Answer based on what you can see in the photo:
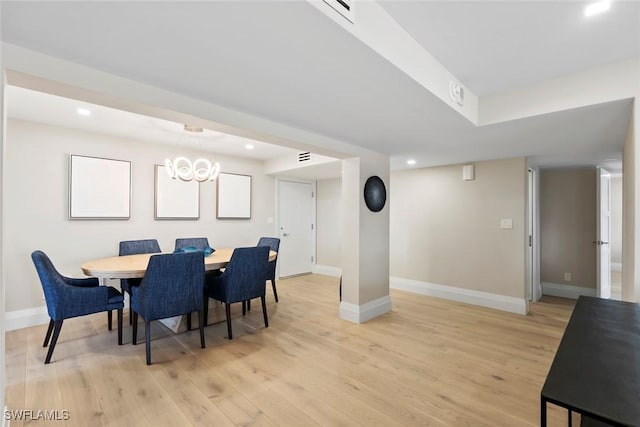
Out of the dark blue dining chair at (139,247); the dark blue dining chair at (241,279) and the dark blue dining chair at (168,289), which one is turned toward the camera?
the dark blue dining chair at (139,247)

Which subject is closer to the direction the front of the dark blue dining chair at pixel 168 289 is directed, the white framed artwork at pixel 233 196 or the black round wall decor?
the white framed artwork

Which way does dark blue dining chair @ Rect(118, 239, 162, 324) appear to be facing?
toward the camera

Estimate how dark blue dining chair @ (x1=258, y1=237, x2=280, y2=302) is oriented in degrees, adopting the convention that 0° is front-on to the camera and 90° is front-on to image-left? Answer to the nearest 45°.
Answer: approximately 45°

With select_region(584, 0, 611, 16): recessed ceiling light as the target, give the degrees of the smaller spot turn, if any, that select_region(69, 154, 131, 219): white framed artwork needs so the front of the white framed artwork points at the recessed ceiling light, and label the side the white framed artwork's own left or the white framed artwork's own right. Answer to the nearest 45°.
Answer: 0° — it already faces it

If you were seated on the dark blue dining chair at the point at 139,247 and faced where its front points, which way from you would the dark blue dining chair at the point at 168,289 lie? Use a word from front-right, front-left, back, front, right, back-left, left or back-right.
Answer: front

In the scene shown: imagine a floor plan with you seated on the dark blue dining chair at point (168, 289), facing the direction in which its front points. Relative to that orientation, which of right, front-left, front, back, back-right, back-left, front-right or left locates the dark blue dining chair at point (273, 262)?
right

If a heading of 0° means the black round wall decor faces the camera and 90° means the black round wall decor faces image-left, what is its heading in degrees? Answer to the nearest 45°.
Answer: approximately 315°

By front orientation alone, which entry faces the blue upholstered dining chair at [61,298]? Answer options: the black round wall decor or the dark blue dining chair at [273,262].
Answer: the dark blue dining chair

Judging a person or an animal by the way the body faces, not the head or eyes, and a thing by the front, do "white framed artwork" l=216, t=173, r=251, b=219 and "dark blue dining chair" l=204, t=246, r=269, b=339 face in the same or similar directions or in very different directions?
very different directions

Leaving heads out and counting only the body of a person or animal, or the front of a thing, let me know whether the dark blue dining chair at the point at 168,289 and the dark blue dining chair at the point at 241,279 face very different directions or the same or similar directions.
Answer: same or similar directions

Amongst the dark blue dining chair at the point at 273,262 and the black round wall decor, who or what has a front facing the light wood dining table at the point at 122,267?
the dark blue dining chair

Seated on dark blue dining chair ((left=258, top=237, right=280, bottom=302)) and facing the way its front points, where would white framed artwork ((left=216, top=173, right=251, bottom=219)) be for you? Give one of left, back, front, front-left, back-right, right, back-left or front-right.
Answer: right

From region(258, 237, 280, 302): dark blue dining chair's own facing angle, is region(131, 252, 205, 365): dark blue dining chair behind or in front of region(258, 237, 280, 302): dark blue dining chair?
in front

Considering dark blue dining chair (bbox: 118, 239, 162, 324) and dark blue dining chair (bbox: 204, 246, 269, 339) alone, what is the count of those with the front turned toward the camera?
1

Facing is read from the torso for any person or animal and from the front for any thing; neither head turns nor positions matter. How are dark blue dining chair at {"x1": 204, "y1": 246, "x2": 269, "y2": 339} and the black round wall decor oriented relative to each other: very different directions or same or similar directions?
very different directions

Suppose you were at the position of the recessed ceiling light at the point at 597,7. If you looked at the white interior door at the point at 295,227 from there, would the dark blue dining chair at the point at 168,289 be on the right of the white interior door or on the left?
left

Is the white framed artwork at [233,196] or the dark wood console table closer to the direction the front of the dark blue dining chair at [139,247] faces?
the dark wood console table

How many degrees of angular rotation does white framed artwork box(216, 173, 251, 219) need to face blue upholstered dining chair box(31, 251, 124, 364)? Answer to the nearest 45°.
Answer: approximately 90° to its right
